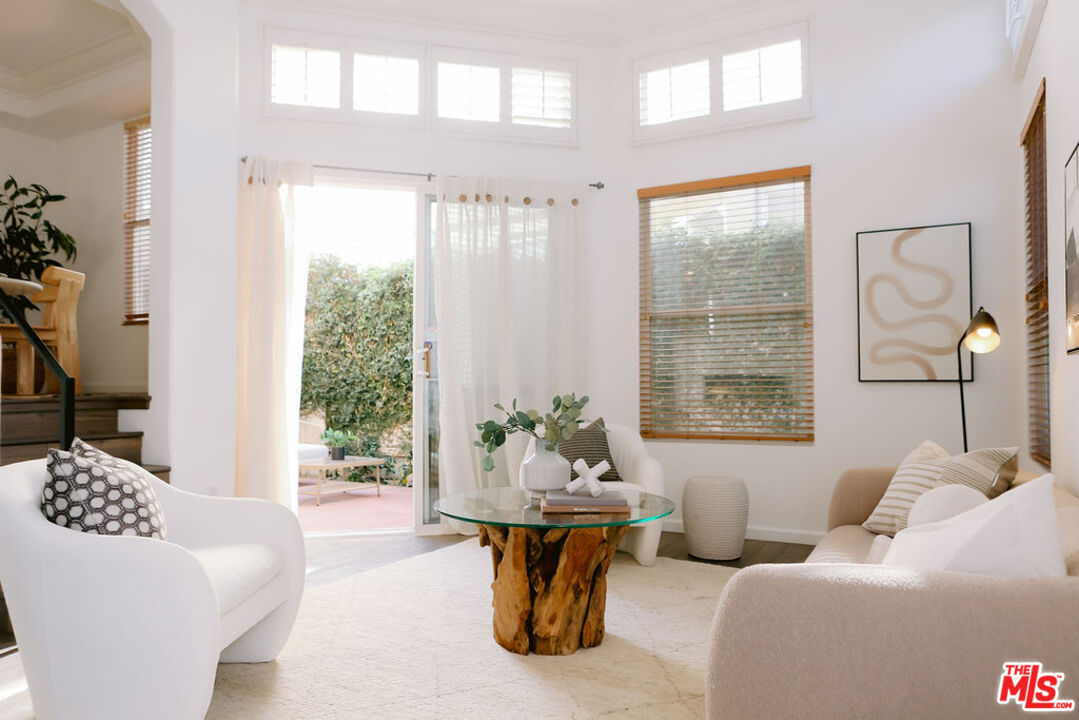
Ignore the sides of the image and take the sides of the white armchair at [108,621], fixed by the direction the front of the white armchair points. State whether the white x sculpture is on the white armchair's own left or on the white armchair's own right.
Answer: on the white armchair's own left

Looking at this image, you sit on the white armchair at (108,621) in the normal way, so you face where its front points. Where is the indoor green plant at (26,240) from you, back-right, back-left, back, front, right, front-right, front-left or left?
back-left

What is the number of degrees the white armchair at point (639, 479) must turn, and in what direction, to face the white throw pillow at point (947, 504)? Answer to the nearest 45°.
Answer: approximately 45° to its left

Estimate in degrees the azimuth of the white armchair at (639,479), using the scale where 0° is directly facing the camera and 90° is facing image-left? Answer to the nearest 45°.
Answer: approximately 45°

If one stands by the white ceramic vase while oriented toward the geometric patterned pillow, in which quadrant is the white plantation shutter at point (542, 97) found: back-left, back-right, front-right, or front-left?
back-right

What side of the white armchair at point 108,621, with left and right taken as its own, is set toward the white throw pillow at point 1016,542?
front

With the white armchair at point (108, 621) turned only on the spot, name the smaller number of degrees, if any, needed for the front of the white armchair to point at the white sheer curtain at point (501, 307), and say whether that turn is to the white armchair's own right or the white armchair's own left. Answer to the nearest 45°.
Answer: approximately 90° to the white armchair's own left

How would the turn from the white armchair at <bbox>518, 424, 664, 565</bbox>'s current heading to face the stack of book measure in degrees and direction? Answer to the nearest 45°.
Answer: approximately 45° to its left

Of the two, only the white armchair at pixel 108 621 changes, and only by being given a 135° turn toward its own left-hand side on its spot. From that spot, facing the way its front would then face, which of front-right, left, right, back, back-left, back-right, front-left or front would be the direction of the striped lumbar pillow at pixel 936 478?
right

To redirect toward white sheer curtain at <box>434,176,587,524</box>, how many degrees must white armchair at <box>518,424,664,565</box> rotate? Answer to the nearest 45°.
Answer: approximately 90° to its right

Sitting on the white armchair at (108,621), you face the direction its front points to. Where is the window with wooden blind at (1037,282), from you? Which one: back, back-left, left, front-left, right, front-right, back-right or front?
front-left

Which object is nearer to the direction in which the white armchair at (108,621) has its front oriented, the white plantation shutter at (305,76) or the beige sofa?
the beige sofa

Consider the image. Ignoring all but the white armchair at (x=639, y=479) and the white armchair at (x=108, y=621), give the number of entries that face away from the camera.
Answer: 0

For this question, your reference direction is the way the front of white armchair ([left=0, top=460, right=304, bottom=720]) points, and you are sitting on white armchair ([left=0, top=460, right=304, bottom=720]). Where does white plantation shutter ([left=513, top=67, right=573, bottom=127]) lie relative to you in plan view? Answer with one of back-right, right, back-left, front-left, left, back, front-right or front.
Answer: left
